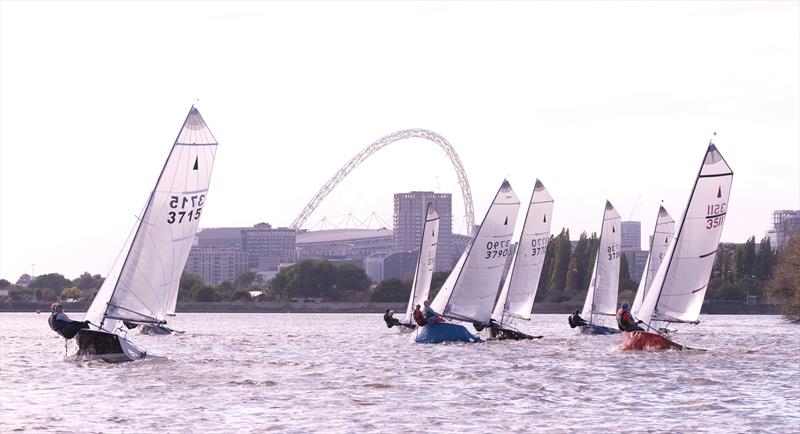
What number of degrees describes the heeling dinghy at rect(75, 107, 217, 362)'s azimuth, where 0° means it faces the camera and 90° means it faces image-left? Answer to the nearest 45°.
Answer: approximately 45°
